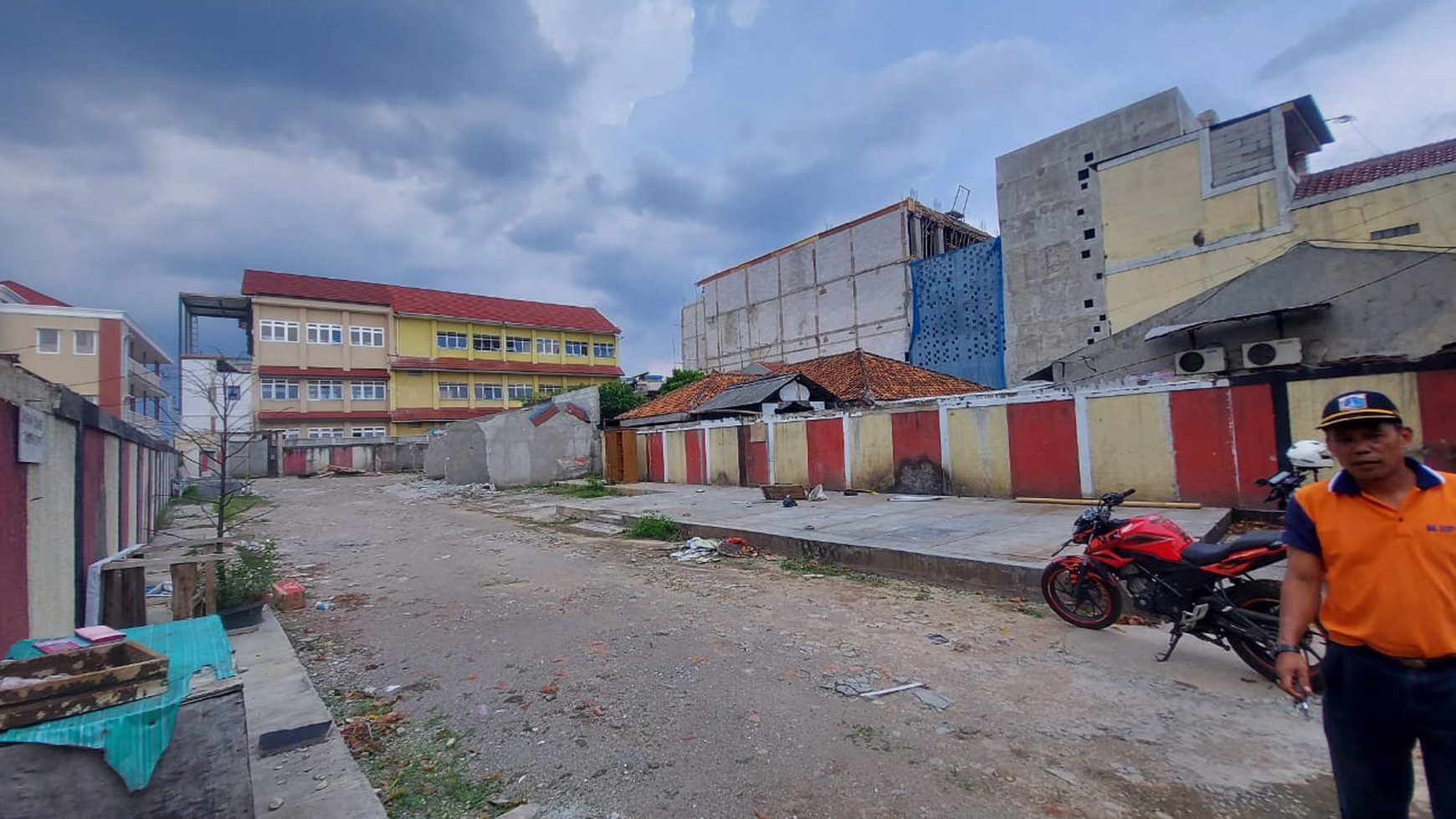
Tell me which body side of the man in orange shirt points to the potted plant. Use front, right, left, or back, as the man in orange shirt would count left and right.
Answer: right

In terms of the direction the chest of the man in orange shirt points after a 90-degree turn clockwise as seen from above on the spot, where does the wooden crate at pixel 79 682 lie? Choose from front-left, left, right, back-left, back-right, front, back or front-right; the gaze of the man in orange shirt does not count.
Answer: front-left

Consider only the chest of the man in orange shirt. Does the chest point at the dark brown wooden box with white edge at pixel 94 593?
no

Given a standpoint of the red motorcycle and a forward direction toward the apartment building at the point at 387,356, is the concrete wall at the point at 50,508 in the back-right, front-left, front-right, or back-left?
front-left

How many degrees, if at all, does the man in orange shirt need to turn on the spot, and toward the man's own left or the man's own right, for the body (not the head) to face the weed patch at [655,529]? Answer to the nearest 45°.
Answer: approximately 135° to the man's own right

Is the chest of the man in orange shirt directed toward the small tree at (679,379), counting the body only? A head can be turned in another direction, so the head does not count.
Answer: no

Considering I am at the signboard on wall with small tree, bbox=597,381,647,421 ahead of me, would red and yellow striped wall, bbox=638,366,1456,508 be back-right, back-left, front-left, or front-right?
front-right

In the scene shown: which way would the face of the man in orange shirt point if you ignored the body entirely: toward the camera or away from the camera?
toward the camera

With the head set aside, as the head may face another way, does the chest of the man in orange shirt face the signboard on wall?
no

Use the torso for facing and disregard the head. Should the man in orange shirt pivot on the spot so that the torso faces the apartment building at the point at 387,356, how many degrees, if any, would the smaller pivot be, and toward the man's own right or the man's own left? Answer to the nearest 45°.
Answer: approximately 90° to the man's own right

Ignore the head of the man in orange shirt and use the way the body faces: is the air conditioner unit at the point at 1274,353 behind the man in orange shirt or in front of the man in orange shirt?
behind

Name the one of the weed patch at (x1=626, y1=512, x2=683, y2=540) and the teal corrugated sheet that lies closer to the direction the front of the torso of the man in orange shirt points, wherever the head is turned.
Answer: the teal corrugated sheet

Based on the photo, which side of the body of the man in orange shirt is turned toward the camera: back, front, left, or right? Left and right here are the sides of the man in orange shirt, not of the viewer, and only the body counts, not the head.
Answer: front

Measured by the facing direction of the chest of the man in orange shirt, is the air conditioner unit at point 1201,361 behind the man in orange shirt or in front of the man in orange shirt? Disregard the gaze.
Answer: behind

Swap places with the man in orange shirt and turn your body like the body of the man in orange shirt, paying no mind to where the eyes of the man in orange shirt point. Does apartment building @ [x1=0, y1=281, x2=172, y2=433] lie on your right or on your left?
on your right

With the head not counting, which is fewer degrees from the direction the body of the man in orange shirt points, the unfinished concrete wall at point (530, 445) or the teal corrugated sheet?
the teal corrugated sheet

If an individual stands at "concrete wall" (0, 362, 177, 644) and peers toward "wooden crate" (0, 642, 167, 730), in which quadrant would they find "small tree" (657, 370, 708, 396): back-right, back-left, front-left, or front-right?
back-left
